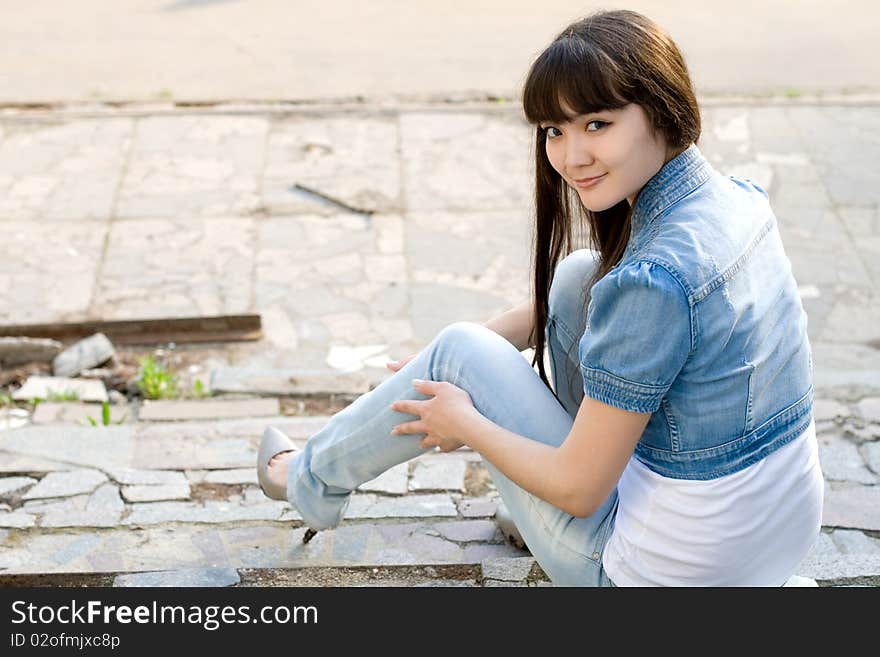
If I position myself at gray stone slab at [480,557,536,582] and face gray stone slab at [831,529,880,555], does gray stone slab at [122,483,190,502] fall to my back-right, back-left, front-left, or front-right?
back-left

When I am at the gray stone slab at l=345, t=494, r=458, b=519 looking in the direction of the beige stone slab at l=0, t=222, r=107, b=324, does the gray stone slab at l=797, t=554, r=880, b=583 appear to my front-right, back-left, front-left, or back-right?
back-right

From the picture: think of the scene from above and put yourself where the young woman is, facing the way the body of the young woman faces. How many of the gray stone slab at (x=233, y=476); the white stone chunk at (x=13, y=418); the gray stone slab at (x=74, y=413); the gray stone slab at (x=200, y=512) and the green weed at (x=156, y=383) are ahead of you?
5

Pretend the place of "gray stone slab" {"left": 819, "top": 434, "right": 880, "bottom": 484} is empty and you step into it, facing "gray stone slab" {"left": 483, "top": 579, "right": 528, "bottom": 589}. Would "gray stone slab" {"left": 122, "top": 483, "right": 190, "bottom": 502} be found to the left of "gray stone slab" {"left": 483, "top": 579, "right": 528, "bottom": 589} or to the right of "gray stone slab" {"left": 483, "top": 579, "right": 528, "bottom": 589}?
right

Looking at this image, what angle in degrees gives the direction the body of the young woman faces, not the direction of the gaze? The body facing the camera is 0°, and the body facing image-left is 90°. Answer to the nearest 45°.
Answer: approximately 135°

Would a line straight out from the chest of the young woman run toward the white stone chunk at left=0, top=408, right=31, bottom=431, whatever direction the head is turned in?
yes

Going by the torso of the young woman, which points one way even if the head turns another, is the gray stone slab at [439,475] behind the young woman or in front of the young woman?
in front

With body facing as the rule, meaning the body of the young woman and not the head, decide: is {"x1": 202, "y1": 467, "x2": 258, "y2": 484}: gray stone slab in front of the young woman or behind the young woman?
in front

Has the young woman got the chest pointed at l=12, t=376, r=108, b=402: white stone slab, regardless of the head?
yes
